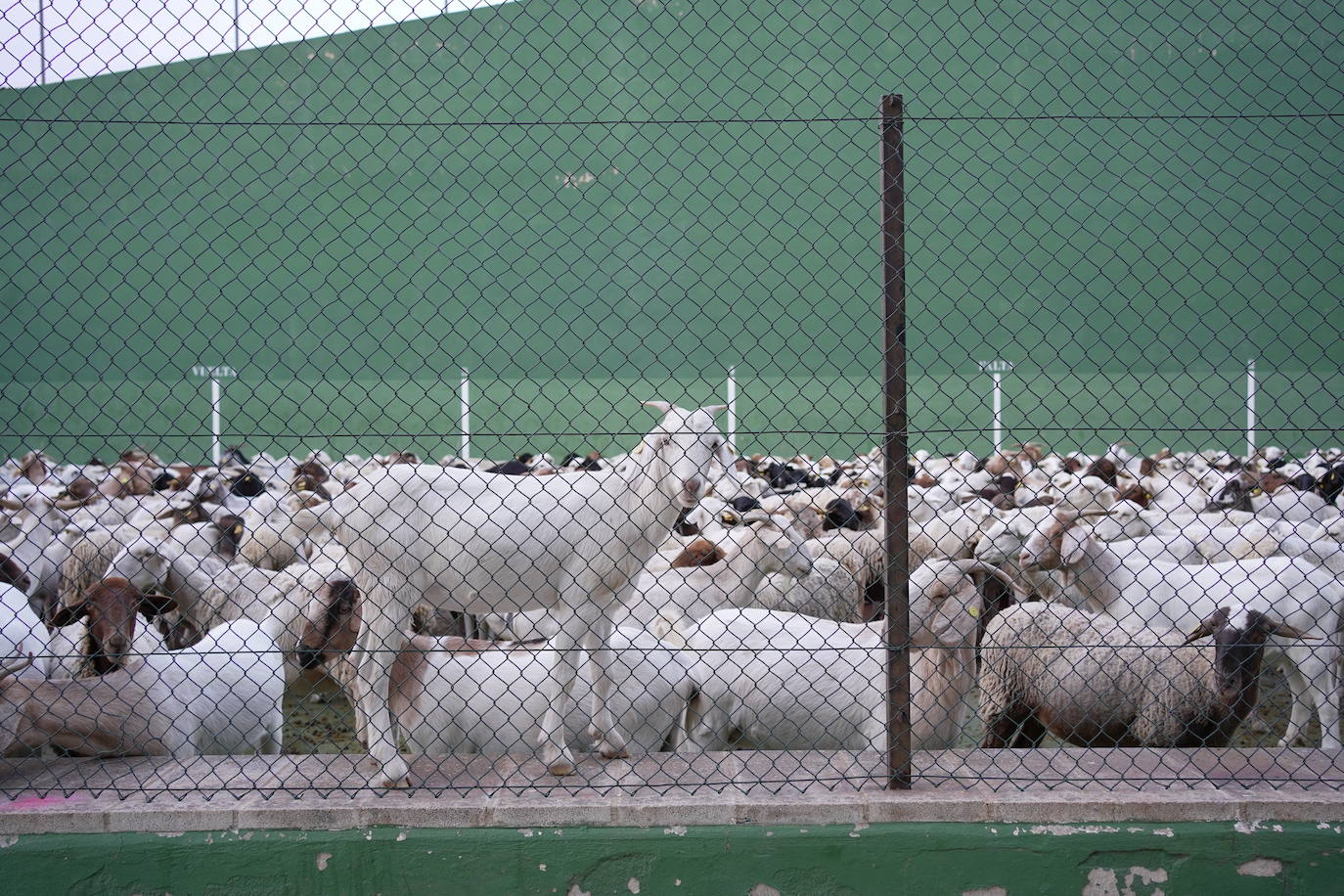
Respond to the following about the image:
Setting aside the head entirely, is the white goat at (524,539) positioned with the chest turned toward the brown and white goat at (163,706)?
no

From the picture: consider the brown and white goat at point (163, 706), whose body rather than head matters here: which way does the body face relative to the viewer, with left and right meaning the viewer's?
facing to the left of the viewer

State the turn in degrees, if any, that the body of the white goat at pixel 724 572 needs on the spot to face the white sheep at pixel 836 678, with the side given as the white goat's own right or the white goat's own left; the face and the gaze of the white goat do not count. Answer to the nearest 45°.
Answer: approximately 90° to the white goat's own right

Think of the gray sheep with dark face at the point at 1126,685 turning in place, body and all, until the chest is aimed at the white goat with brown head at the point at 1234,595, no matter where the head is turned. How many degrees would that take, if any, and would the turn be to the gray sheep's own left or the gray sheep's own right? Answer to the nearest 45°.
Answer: approximately 90° to the gray sheep's own left

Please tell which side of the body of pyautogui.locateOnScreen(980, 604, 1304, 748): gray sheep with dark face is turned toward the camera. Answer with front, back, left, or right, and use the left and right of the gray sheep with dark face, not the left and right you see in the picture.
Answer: right

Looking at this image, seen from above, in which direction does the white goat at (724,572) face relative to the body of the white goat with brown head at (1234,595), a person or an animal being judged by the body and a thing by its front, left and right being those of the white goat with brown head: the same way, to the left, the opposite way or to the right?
the opposite way

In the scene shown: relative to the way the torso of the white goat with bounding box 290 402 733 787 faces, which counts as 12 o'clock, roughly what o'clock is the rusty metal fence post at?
The rusty metal fence post is roughly at 1 o'clock from the white goat.

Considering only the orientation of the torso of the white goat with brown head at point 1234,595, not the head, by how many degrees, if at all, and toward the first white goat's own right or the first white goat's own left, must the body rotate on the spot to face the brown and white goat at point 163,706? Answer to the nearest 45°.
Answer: approximately 45° to the first white goat's own left

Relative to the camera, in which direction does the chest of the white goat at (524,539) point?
to the viewer's right

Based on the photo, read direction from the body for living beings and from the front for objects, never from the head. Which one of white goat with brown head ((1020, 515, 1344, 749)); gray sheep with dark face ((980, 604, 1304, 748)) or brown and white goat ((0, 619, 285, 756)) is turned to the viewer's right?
gray sheep with dark face ((980, 604, 1304, 748))

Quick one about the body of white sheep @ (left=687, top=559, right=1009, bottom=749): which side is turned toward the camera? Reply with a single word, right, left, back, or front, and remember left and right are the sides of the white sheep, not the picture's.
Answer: right

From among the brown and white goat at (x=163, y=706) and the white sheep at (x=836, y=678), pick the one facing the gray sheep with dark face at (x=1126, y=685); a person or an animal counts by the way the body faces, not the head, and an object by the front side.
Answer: the white sheep at (x=836, y=678)

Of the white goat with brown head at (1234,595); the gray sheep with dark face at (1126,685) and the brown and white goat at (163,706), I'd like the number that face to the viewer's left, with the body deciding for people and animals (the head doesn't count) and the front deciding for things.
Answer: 2

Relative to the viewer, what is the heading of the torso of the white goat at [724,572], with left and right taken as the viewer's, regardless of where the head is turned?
facing to the right of the viewer

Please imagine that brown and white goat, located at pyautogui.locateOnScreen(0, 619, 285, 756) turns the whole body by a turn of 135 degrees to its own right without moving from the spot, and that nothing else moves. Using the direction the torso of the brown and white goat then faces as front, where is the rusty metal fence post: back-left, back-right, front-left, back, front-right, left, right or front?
right

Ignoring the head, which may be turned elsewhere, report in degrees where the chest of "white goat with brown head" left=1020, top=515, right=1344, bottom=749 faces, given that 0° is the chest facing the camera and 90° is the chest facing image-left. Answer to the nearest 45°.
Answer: approximately 90°

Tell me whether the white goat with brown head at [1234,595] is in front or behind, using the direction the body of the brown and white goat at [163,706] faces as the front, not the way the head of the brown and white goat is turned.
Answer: behind
